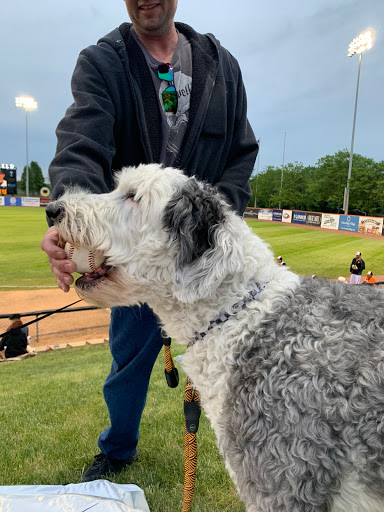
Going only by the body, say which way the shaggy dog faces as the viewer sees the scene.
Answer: to the viewer's left

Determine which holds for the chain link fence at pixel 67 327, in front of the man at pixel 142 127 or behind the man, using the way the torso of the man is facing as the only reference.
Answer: behind

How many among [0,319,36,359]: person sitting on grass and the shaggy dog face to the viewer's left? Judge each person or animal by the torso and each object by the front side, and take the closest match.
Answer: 1

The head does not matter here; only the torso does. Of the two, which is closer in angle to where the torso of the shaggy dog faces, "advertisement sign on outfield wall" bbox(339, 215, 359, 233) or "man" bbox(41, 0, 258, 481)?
the man

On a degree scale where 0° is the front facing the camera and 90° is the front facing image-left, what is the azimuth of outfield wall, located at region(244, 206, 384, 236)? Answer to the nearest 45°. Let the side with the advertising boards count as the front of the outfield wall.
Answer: approximately 45°

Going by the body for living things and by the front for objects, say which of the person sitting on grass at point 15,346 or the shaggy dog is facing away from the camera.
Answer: the person sitting on grass

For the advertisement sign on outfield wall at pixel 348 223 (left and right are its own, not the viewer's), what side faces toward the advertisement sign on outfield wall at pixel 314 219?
right

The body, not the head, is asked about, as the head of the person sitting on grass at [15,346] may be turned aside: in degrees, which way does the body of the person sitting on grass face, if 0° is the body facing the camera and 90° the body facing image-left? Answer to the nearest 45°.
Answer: approximately 180°

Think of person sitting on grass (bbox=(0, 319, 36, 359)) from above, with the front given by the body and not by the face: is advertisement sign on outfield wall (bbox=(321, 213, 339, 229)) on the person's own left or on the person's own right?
on the person's own right
